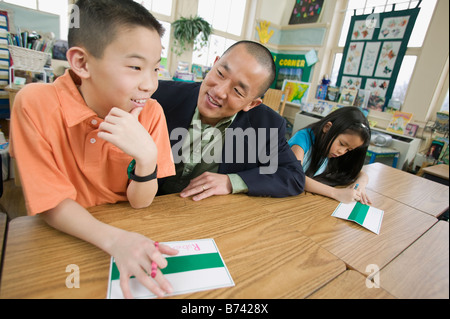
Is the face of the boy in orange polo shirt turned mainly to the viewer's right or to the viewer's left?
to the viewer's right

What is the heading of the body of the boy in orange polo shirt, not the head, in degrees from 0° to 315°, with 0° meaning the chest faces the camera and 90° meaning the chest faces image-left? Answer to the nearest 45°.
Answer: approximately 315°

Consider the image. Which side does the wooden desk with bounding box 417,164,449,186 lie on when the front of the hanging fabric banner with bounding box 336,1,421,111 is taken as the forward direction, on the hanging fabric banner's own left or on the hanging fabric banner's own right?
on the hanging fabric banner's own left

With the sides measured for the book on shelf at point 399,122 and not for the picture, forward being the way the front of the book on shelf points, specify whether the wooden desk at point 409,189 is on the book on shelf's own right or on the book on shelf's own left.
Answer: on the book on shelf's own left

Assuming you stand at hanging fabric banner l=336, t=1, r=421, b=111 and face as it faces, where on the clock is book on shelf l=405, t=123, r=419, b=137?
The book on shelf is roughly at 9 o'clock from the hanging fabric banner.
